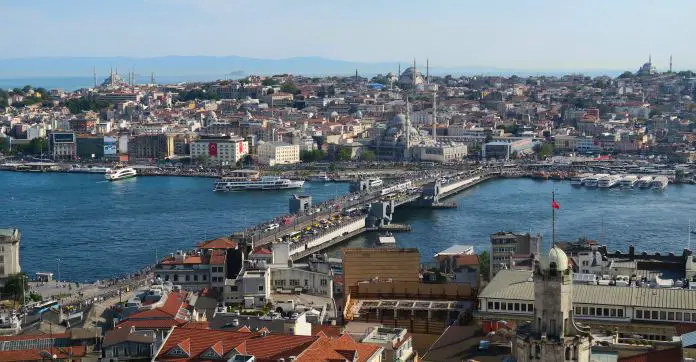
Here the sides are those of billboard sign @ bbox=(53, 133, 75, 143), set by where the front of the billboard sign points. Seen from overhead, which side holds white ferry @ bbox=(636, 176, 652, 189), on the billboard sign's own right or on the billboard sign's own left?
on the billboard sign's own left

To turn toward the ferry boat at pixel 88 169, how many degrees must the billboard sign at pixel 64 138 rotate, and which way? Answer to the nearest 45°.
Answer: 0° — it already faces it

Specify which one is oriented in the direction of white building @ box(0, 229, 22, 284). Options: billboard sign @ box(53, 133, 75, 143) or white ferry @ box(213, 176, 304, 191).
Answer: the billboard sign

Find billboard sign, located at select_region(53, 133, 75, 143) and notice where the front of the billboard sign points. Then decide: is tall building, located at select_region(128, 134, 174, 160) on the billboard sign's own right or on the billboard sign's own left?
on the billboard sign's own left

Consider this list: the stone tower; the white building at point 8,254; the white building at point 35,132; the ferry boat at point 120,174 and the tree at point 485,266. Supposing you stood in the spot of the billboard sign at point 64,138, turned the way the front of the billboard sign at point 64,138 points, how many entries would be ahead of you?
4

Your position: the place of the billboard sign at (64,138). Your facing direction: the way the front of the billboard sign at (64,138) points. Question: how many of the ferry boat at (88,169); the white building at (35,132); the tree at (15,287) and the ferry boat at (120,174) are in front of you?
3

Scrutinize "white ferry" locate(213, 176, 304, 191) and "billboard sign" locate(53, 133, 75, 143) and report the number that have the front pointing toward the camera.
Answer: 1

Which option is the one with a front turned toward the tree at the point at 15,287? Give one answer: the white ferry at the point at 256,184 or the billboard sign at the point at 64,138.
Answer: the billboard sign

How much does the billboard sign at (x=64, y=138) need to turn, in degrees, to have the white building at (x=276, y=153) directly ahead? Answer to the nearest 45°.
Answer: approximately 45° to its left

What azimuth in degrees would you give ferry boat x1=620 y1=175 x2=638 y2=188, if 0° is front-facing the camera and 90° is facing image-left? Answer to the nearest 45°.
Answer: approximately 45°

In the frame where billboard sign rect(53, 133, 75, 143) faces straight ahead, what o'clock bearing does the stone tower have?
The stone tower is roughly at 12 o'clock from the billboard sign.
